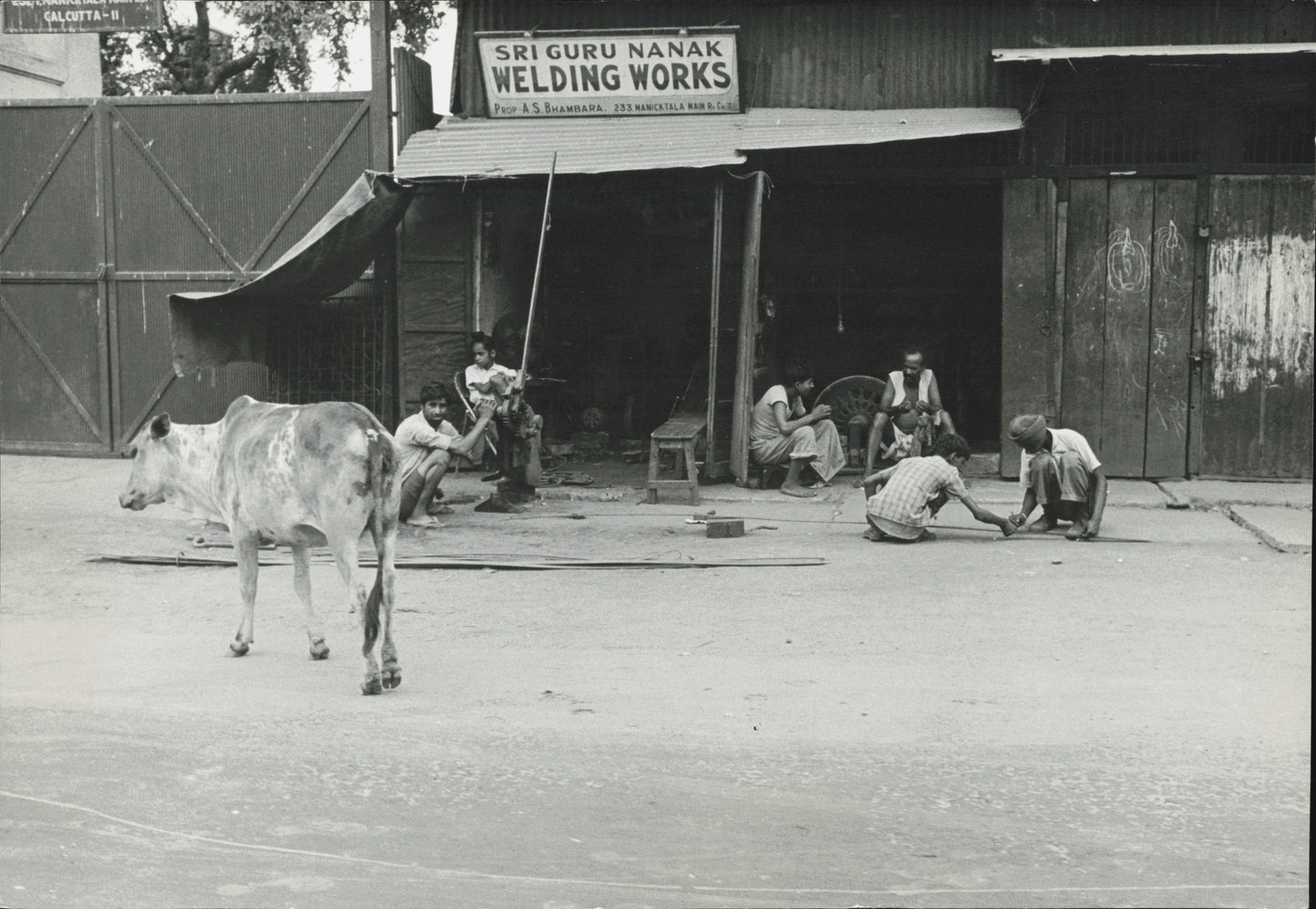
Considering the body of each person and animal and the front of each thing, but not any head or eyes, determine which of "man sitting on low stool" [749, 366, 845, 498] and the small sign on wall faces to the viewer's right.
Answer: the man sitting on low stool

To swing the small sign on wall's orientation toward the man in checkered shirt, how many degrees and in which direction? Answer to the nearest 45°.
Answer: approximately 45° to its left

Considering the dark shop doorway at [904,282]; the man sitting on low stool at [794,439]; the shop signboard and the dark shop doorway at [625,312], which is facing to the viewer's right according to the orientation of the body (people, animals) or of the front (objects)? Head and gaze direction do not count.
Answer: the man sitting on low stool

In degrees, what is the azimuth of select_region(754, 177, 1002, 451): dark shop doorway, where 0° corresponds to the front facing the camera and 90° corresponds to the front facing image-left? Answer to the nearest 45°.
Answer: approximately 0°

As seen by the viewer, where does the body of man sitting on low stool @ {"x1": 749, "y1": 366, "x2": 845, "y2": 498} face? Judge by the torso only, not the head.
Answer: to the viewer's right

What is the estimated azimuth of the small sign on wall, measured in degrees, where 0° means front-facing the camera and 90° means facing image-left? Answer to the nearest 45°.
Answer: approximately 0°

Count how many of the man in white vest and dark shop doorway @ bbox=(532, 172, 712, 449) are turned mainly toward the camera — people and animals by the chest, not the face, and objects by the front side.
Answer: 2

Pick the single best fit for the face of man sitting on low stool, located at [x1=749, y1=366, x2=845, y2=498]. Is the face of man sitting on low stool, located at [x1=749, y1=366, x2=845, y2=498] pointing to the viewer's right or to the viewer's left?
to the viewer's right

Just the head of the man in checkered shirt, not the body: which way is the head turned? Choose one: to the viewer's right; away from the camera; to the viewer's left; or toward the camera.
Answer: to the viewer's right
